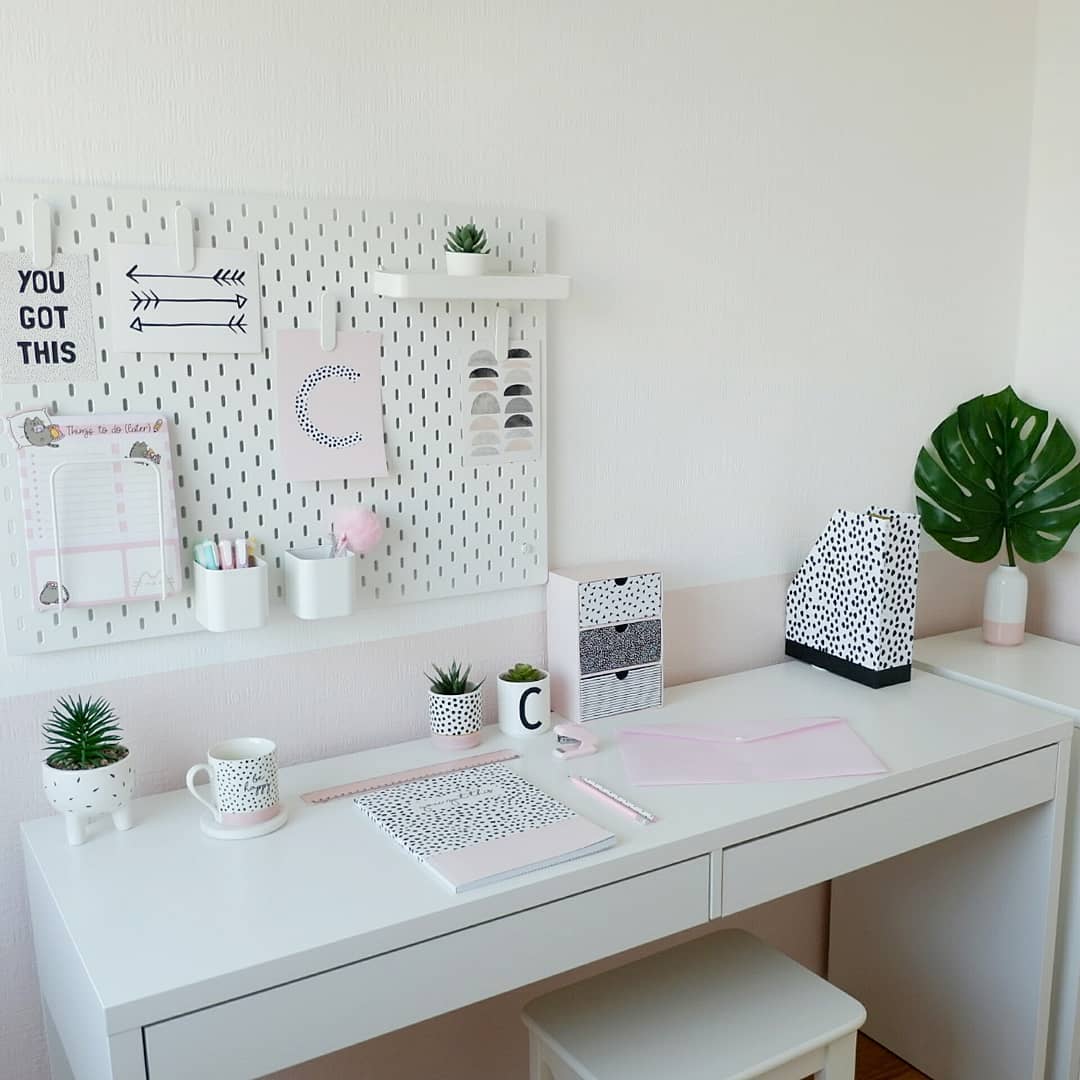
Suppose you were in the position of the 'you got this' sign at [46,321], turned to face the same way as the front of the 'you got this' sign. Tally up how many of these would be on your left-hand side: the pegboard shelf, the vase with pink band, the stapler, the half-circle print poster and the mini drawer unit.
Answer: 5

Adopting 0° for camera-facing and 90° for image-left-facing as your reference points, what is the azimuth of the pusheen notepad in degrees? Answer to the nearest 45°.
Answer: approximately 0°

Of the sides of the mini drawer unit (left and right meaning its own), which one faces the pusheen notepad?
right

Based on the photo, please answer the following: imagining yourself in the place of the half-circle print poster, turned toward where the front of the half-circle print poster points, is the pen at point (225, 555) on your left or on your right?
on your right

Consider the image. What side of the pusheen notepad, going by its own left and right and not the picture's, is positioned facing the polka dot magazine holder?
left

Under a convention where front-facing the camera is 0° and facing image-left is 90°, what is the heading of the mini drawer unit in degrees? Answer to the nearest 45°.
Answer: approximately 315°

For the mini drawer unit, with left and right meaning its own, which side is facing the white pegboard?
right
